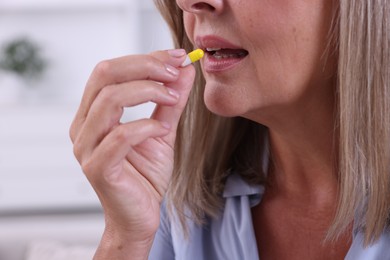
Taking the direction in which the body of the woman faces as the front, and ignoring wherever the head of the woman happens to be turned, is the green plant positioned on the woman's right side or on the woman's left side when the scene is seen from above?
on the woman's right side

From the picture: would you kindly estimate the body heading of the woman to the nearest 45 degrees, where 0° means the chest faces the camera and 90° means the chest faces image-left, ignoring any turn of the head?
approximately 45°

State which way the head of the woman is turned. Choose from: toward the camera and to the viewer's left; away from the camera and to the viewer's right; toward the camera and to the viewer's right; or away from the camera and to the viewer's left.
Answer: toward the camera and to the viewer's left
